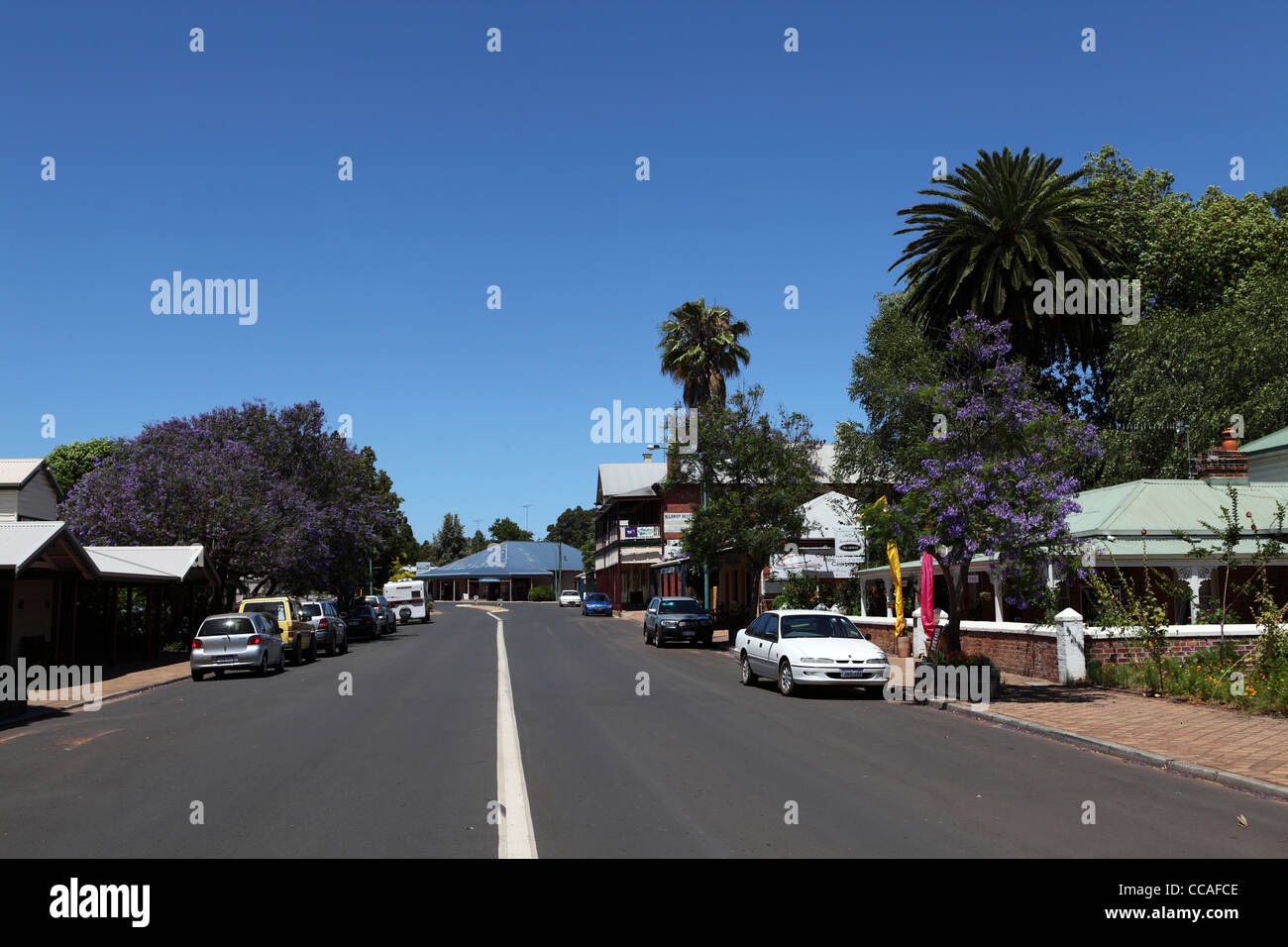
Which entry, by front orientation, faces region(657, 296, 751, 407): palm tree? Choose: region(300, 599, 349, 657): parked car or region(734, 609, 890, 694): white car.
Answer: the parked car

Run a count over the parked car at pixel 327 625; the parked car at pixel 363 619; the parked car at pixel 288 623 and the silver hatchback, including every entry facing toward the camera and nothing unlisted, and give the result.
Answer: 0

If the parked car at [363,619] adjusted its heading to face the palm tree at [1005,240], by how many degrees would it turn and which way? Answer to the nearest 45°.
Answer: approximately 90° to its right

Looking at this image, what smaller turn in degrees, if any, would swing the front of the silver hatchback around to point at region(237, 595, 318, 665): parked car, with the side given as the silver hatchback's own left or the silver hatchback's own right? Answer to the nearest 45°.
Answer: approximately 45° to the silver hatchback's own left

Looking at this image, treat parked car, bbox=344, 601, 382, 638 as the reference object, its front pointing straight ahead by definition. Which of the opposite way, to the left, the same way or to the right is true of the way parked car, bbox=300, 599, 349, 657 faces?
the same way

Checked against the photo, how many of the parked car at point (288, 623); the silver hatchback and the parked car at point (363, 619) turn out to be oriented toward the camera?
0

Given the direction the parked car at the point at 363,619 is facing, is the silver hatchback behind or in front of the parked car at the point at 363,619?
behind

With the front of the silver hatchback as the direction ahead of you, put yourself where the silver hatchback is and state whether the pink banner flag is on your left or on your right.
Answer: on your right

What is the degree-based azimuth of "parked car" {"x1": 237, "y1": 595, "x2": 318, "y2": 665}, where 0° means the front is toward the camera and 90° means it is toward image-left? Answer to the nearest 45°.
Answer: approximately 225°

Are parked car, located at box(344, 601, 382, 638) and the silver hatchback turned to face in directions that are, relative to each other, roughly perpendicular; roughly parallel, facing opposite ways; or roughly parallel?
roughly parallel

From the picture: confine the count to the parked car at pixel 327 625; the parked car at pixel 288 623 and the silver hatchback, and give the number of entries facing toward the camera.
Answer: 0

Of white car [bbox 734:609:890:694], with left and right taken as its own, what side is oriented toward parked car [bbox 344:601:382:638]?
back

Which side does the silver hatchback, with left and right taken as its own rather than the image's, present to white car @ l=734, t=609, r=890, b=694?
right

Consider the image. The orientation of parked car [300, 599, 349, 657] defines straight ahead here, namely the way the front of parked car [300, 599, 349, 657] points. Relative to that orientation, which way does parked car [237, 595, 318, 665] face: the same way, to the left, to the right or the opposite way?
the same way

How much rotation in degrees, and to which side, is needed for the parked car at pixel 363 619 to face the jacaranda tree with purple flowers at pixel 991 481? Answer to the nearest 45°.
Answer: approximately 135° to its right

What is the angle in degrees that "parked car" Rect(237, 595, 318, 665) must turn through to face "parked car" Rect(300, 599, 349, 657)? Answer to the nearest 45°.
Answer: approximately 45° to its left
